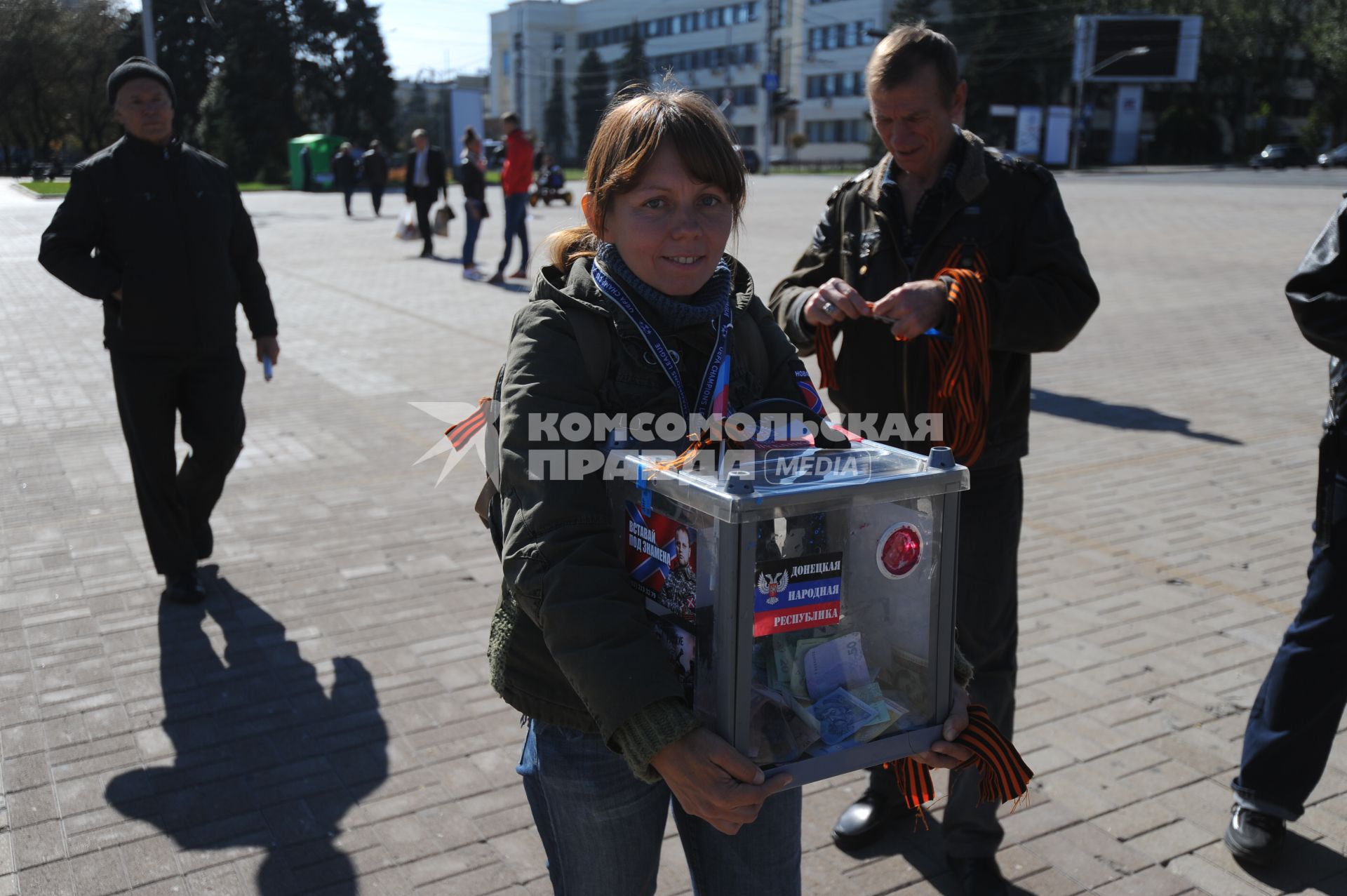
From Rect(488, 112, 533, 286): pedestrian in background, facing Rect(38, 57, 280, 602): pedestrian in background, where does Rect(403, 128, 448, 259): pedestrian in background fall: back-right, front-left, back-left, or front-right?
back-right

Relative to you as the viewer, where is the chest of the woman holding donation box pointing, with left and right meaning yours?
facing the viewer and to the right of the viewer

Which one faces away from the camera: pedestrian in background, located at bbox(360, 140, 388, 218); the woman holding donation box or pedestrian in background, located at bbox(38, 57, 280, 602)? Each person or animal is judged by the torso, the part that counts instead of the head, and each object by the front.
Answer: pedestrian in background, located at bbox(360, 140, 388, 218)

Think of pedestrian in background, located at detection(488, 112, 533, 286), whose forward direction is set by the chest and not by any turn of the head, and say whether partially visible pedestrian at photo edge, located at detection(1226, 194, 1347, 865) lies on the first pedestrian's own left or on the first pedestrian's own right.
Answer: on the first pedestrian's own left

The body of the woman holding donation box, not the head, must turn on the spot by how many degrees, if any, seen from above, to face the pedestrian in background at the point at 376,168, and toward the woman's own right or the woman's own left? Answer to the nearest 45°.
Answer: approximately 135° to the woman's own left

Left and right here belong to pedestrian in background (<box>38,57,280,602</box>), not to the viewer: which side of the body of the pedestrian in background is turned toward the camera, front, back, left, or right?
front

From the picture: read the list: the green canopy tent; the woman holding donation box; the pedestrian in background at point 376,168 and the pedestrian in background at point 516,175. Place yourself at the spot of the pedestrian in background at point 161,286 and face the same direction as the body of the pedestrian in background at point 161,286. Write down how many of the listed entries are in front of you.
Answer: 1
